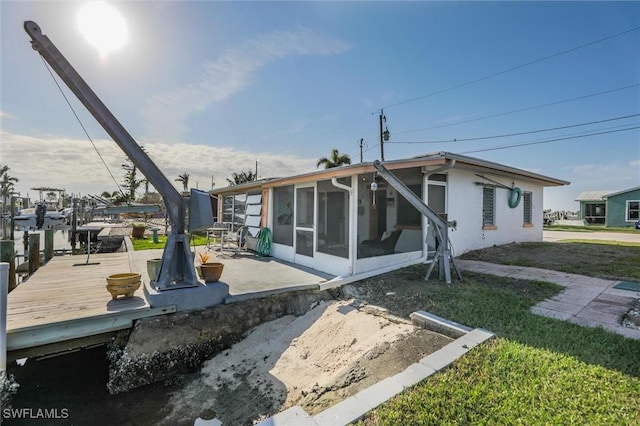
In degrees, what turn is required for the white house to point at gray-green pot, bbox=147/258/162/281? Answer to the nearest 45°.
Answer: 0° — it already faces it

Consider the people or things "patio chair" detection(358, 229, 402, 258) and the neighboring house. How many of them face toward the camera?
1

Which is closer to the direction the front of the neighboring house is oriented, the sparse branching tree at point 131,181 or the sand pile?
the sand pile

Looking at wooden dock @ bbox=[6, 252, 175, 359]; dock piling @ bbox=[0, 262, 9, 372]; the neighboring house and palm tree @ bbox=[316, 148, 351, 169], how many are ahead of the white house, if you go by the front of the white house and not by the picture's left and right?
2

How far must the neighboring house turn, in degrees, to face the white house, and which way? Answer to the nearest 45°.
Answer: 0° — it already faces it

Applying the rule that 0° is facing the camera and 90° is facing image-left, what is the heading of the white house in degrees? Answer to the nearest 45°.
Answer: approximately 45°

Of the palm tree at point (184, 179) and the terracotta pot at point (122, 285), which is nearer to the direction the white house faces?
the terracotta pot

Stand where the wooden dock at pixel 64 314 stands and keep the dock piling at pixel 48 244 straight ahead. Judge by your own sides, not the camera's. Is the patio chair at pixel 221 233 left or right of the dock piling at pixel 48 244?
right

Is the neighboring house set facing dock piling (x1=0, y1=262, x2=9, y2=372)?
yes

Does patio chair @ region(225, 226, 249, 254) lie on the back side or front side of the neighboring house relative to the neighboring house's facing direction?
on the front side

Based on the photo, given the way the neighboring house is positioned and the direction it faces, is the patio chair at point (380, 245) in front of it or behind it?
in front

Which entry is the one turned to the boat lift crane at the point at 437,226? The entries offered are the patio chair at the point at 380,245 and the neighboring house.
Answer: the neighboring house

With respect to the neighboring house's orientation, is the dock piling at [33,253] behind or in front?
in front
